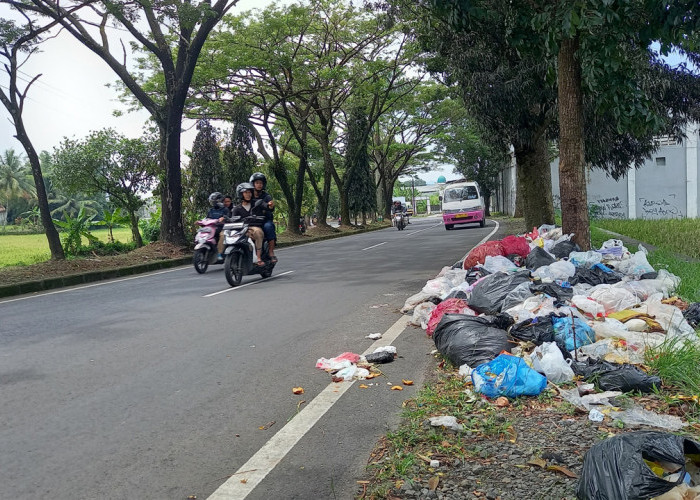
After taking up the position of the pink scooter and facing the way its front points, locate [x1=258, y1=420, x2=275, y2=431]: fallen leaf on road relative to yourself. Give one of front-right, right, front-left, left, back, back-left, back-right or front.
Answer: front-left

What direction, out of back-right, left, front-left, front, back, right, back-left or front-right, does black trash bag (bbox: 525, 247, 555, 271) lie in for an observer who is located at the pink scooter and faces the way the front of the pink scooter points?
left

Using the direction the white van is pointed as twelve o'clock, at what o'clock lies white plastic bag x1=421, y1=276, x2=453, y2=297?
The white plastic bag is roughly at 12 o'clock from the white van.

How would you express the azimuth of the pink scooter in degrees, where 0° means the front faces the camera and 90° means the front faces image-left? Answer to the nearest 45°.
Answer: approximately 45°

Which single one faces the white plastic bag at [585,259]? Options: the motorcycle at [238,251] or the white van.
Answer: the white van

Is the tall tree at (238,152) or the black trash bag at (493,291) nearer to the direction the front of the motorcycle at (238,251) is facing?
the black trash bag

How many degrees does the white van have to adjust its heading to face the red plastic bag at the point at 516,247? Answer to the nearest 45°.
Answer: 0° — it already faces it

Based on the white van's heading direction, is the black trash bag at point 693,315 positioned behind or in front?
in front

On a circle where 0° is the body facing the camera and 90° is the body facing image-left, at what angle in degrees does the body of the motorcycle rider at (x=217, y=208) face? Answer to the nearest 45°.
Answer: approximately 45°

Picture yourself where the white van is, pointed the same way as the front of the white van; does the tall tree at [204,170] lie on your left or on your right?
on your right

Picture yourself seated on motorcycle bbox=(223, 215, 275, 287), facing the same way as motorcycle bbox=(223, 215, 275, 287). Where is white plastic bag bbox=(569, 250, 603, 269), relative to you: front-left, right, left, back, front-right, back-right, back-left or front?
left

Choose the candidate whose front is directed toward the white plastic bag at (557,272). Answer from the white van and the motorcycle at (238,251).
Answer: the white van

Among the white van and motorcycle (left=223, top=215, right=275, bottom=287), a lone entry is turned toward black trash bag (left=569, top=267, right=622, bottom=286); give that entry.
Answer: the white van

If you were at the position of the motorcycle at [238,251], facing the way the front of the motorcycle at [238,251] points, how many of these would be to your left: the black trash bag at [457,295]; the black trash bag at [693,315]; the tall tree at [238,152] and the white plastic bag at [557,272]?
3
